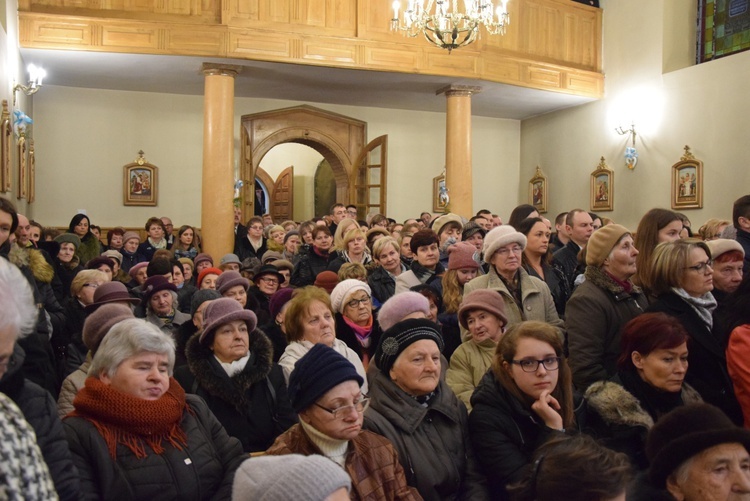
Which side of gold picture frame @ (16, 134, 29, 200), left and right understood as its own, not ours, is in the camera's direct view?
right

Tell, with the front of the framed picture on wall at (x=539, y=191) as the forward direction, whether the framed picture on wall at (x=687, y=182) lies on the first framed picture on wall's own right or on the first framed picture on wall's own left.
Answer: on the first framed picture on wall's own left

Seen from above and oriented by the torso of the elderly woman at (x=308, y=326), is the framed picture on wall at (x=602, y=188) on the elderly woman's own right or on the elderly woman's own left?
on the elderly woman's own left

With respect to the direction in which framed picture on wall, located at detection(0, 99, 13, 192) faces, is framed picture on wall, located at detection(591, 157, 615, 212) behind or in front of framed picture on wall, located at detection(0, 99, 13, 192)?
in front

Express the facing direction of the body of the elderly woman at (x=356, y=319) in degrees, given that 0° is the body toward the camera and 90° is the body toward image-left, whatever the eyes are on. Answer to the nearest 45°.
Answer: approximately 315°

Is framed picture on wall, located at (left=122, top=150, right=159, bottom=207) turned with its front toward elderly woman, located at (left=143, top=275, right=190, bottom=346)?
yes

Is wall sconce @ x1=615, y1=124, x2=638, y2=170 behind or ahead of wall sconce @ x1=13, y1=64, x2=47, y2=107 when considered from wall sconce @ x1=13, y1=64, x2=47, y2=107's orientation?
ahead

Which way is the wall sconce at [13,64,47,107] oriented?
to the viewer's right

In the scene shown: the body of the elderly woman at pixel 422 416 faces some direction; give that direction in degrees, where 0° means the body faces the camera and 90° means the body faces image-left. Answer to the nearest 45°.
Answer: approximately 315°

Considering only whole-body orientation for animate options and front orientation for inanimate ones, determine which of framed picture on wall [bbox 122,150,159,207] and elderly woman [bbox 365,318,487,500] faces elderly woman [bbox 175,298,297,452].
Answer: the framed picture on wall
